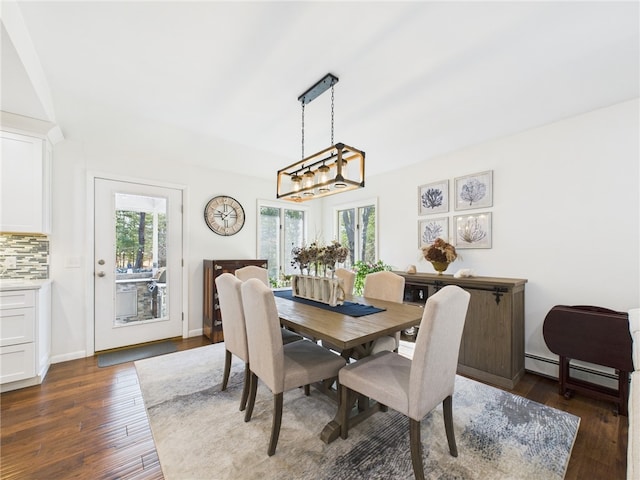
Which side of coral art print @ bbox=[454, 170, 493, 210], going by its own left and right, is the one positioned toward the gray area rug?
front

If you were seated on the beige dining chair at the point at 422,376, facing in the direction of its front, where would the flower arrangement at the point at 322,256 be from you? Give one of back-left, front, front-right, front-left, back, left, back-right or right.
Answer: front

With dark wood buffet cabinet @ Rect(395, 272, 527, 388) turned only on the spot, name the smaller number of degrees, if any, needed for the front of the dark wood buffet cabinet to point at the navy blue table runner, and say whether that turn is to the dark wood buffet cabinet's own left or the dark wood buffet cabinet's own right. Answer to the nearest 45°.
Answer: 0° — it already faces it

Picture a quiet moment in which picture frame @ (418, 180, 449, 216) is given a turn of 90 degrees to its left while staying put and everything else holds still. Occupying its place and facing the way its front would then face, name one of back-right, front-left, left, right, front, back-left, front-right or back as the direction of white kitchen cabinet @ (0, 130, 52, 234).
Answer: right

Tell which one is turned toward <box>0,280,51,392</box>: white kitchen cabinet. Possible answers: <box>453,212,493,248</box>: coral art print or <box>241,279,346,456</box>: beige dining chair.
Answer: the coral art print

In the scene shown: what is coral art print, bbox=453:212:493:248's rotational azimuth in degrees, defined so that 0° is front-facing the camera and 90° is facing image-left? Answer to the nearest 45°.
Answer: approximately 45°

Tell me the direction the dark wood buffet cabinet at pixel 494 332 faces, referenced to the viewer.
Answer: facing the viewer and to the left of the viewer

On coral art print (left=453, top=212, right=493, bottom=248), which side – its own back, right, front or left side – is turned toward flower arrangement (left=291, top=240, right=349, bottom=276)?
front

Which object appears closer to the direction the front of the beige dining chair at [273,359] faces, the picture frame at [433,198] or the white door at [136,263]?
the picture frame

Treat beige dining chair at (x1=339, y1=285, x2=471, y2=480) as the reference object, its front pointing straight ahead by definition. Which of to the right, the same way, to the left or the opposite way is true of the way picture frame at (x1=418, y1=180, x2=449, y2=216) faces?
to the left
